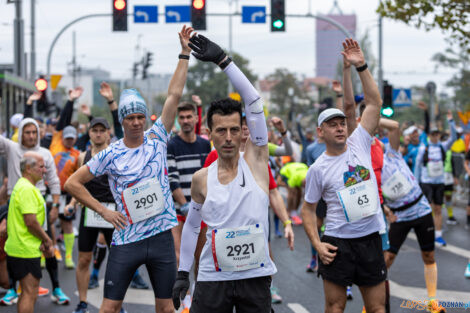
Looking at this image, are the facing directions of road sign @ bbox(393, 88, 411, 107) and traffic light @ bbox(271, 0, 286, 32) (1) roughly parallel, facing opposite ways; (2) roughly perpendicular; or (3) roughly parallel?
roughly parallel

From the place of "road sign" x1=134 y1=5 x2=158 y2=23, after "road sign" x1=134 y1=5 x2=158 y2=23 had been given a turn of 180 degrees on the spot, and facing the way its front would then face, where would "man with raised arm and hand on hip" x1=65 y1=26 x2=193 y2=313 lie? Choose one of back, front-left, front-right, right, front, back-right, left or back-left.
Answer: back

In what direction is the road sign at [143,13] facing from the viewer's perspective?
toward the camera

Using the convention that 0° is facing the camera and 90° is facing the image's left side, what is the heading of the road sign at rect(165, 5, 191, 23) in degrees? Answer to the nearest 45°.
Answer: approximately 0°

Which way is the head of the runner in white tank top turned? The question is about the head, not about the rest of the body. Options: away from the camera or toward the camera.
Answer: toward the camera

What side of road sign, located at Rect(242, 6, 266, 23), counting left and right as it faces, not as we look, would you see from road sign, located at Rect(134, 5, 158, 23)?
right

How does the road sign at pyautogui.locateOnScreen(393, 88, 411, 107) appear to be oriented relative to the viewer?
toward the camera

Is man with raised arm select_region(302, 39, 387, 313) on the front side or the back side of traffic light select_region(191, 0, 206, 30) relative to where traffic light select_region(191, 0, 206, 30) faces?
on the front side

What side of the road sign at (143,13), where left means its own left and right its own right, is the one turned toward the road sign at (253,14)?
left

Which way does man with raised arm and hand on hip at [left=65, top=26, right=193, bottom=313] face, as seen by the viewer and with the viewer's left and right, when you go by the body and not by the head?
facing the viewer

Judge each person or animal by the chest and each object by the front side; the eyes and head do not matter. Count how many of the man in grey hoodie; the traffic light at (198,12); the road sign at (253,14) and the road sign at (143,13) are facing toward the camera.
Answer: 4

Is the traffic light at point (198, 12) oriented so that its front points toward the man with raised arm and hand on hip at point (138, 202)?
yes

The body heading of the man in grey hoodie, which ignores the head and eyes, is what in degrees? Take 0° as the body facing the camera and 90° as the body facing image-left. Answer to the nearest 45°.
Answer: approximately 0°
